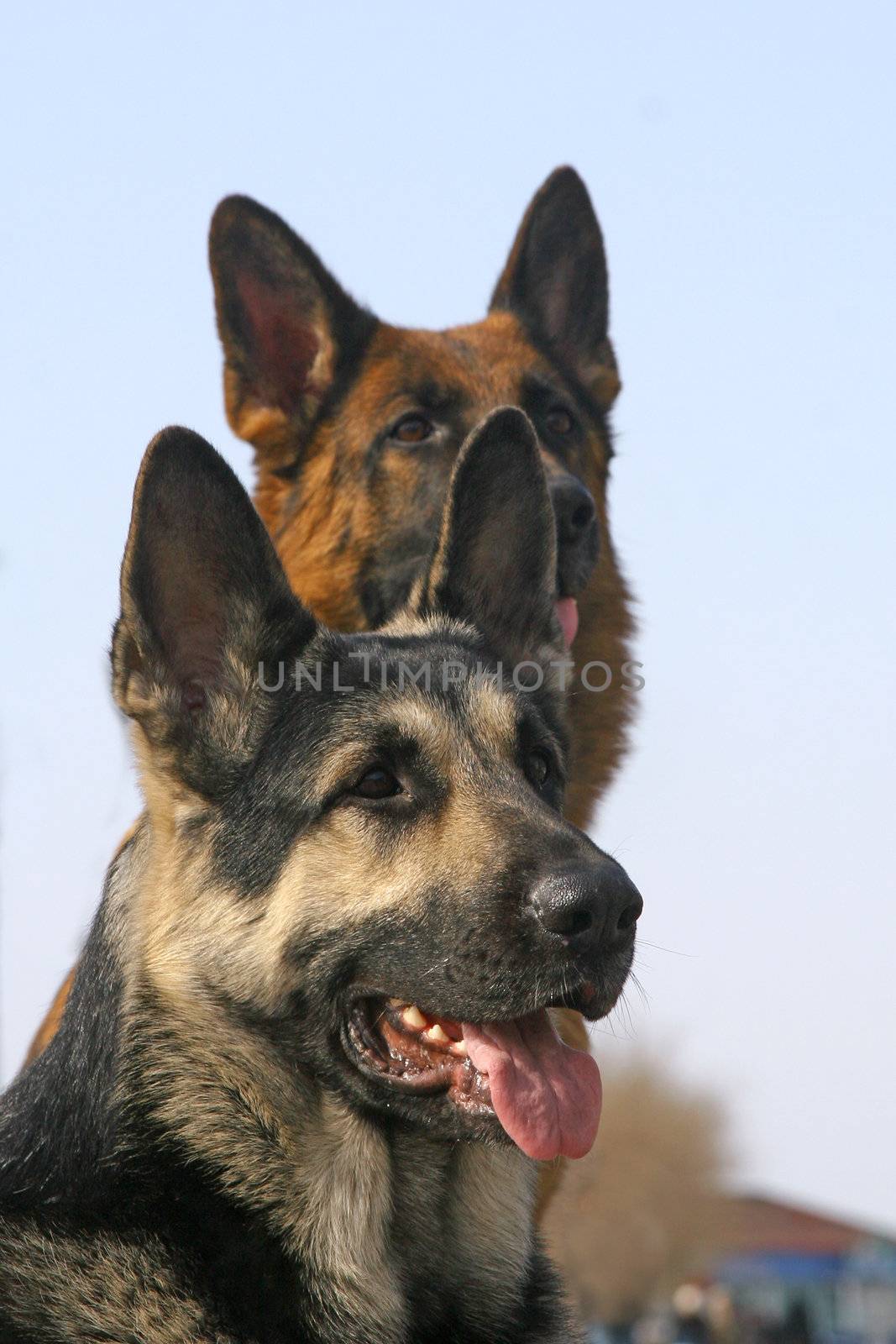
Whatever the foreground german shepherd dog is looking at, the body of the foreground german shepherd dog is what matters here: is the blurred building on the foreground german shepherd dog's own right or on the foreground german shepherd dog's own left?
on the foreground german shepherd dog's own left

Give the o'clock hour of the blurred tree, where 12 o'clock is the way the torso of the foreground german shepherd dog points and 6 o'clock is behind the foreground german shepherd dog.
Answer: The blurred tree is roughly at 8 o'clock from the foreground german shepherd dog.

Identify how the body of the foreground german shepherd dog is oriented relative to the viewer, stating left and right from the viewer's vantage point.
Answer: facing the viewer and to the right of the viewer
